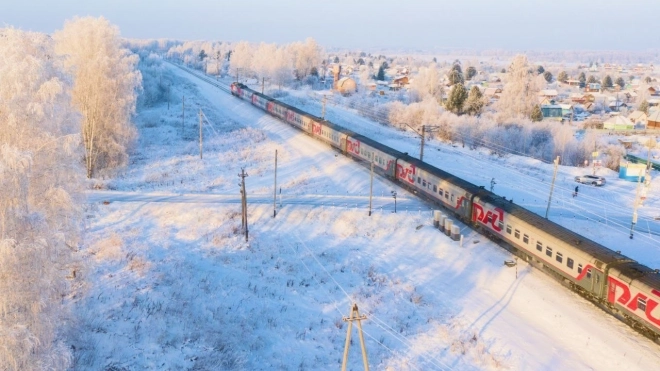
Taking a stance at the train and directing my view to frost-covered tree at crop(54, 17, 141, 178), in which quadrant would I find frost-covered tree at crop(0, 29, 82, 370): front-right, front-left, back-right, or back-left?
front-left
